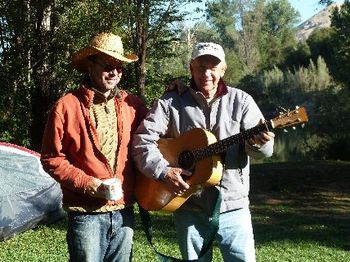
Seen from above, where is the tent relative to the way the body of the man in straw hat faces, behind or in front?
behind

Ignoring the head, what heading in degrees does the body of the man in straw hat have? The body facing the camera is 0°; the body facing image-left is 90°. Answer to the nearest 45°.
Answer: approximately 315°

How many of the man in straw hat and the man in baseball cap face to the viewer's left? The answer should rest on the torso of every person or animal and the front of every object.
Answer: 0

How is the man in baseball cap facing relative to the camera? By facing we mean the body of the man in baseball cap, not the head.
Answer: toward the camera

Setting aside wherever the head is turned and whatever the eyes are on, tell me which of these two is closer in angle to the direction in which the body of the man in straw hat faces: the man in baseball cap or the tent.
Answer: the man in baseball cap

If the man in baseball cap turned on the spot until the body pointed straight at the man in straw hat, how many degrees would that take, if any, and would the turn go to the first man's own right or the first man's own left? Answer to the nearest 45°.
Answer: approximately 90° to the first man's own right

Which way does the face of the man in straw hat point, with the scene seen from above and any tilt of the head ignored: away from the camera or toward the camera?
toward the camera

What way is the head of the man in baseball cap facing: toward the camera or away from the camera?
toward the camera

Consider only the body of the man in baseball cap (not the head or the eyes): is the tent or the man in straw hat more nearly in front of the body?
the man in straw hat
